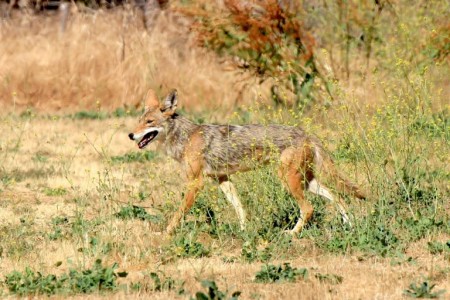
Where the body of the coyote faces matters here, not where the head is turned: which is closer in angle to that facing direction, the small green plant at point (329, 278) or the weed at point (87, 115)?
the weed

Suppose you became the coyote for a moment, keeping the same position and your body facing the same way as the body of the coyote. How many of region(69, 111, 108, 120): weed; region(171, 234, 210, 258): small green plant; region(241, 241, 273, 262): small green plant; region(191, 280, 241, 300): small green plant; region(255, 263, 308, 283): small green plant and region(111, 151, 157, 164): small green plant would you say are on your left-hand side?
4

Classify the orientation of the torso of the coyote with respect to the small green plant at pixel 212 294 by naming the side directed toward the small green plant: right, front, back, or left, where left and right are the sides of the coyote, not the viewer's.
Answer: left

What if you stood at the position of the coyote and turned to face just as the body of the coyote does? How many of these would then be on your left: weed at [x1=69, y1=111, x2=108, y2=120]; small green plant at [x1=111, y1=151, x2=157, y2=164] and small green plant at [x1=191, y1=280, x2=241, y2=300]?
1

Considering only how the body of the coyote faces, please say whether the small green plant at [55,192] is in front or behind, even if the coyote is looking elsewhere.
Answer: in front

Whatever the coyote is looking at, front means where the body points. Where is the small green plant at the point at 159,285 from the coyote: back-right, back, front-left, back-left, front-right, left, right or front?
left

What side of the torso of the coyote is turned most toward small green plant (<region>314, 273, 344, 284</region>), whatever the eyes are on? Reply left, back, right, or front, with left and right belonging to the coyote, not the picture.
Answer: left

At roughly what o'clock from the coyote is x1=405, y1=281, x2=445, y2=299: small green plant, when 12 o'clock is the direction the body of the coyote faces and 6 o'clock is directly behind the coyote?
The small green plant is roughly at 8 o'clock from the coyote.

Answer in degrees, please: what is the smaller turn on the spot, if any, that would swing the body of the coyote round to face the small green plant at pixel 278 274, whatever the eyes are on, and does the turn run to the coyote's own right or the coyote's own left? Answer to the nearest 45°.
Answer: approximately 90° to the coyote's own left

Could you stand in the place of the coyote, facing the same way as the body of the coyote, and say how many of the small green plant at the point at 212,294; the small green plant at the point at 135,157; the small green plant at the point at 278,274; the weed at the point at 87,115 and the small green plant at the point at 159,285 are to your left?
3

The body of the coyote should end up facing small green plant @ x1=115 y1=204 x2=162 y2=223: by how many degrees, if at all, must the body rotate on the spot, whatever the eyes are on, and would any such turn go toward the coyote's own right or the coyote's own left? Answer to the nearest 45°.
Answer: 0° — it already faces it

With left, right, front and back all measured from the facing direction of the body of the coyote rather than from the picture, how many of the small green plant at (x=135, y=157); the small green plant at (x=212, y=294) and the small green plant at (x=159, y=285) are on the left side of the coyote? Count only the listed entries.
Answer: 2

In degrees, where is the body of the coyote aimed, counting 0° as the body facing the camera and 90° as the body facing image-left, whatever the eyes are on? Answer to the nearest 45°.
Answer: approximately 90°

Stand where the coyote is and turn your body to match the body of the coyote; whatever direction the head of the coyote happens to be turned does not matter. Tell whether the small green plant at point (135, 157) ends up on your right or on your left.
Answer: on your right
